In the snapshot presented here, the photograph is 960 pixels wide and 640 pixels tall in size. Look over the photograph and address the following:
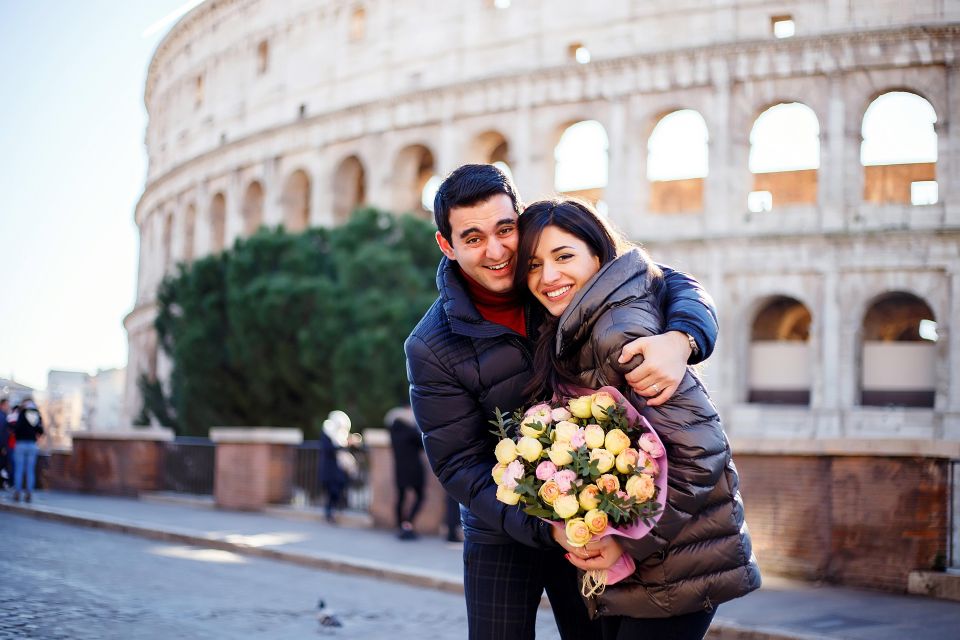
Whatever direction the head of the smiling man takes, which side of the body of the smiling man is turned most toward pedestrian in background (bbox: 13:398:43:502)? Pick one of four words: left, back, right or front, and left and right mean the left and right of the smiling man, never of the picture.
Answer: back

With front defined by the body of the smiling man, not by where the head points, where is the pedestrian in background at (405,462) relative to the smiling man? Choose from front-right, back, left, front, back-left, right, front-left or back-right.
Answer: back-left

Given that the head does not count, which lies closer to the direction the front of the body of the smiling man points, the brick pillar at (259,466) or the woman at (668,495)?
the woman

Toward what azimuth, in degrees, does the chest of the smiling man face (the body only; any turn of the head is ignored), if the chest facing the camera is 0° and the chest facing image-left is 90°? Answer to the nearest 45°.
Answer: approximately 315°

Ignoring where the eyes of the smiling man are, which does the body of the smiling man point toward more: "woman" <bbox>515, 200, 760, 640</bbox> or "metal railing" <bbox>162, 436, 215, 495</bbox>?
the woman

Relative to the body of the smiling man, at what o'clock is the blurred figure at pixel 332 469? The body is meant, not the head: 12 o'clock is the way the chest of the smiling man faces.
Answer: The blurred figure is roughly at 7 o'clock from the smiling man.

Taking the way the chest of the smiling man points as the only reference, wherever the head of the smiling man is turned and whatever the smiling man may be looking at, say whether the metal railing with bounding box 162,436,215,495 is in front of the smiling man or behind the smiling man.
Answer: behind

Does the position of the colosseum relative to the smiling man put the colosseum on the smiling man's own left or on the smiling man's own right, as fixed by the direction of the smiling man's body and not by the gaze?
on the smiling man's own left
